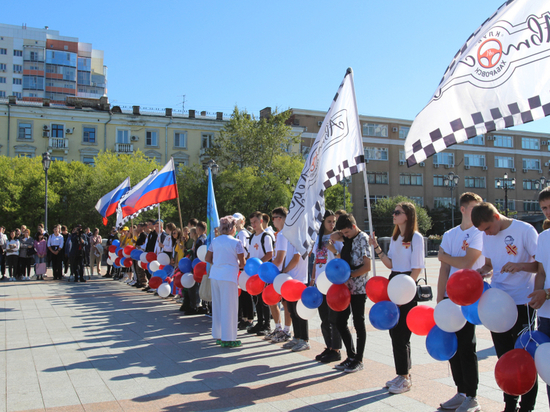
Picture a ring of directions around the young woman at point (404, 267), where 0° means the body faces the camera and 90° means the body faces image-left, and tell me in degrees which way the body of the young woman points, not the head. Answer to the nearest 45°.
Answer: approximately 45°

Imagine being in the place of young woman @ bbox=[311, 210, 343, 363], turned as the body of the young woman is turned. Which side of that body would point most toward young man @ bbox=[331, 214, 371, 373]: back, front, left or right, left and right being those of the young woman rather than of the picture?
left

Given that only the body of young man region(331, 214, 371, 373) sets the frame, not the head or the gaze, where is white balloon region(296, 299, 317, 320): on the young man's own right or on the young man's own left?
on the young man's own right

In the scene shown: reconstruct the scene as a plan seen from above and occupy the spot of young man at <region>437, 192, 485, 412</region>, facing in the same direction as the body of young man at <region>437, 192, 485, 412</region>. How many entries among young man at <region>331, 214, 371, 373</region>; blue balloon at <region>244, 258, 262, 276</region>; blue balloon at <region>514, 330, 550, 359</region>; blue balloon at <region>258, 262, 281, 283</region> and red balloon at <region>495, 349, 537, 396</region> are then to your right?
3

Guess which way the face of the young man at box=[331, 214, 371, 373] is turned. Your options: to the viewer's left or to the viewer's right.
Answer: to the viewer's left

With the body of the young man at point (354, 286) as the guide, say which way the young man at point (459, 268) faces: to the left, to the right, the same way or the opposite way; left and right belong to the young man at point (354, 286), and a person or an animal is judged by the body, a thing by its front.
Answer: the same way

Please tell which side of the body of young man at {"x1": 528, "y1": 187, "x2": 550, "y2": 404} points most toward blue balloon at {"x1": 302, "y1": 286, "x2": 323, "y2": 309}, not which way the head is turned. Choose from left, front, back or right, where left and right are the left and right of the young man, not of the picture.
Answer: right

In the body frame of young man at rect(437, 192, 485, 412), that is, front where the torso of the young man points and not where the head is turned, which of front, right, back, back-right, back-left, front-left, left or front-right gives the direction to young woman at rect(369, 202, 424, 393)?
right

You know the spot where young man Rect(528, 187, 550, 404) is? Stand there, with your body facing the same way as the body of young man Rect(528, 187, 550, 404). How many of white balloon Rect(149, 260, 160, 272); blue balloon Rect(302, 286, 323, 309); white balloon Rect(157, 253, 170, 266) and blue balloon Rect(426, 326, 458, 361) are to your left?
0

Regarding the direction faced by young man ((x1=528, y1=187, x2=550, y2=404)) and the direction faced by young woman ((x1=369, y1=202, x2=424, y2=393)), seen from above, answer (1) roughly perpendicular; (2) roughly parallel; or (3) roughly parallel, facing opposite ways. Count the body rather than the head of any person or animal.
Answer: roughly parallel

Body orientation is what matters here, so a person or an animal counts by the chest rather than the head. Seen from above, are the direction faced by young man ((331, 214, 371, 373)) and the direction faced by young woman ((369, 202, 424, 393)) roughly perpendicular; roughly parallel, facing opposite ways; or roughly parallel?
roughly parallel

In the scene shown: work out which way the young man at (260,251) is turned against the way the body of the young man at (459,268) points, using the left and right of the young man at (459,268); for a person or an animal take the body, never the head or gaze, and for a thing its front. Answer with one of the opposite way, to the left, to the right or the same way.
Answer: the same way

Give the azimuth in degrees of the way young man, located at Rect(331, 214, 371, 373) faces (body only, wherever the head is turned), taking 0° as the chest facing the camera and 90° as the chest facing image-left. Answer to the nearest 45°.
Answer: approximately 45°

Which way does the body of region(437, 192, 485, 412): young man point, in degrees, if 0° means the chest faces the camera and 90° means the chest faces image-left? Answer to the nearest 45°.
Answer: approximately 45°

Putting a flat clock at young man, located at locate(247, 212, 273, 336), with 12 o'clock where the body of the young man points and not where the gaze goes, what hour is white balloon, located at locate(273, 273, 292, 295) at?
The white balloon is roughly at 10 o'clock from the young man.

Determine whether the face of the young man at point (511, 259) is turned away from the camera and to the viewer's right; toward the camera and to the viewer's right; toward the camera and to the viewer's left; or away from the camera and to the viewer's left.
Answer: toward the camera and to the viewer's left

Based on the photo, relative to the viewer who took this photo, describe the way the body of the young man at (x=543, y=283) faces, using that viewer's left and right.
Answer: facing the viewer and to the left of the viewer

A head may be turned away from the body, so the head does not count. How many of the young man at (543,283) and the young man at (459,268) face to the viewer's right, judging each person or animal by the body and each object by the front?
0

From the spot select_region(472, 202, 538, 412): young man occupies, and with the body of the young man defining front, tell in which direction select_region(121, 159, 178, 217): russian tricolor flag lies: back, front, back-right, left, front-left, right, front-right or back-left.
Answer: right
